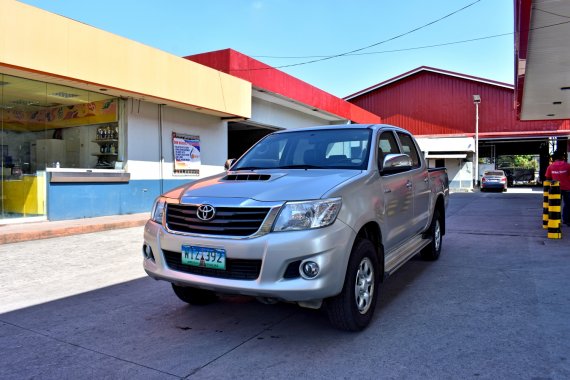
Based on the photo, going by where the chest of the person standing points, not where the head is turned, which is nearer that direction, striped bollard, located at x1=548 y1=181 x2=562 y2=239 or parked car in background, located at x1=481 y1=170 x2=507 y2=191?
the parked car in background

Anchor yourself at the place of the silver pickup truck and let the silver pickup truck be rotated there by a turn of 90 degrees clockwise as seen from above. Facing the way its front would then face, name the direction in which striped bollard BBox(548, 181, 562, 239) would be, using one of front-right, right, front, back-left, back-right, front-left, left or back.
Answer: right

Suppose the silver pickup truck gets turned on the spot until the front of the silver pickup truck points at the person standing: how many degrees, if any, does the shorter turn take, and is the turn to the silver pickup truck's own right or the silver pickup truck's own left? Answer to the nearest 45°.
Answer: approximately 180°

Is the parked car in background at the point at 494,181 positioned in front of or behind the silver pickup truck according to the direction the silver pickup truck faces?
behind

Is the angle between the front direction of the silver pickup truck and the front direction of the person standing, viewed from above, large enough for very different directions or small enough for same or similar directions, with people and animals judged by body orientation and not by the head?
very different directions

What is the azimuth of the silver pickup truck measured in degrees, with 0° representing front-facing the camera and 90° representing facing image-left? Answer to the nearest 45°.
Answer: approximately 45°
